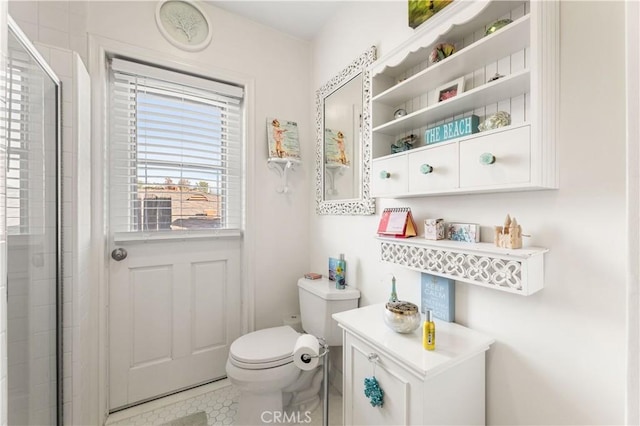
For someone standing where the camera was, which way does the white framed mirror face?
facing the viewer and to the left of the viewer

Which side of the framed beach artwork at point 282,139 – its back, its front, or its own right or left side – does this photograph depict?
front

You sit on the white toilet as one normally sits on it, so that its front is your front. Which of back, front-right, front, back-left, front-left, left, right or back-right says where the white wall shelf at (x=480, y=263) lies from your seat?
left

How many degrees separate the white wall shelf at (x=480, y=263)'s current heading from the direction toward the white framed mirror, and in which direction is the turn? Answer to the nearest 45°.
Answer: approximately 90° to its right

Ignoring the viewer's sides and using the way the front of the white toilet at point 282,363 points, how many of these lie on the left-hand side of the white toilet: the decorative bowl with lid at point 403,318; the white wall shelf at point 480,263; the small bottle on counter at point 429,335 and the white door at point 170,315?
3

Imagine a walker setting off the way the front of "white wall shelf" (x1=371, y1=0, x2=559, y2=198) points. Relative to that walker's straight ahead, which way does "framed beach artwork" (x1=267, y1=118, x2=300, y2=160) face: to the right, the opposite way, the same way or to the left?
to the left

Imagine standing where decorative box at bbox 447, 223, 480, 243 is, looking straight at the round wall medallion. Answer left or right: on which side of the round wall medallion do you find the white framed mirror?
right

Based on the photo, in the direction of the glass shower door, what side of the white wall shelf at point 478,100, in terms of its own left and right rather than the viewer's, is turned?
front

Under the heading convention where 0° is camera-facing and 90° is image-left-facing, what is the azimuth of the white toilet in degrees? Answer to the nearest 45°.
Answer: approximately 45°

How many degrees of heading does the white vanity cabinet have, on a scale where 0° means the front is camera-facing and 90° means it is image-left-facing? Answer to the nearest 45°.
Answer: approximately 45°

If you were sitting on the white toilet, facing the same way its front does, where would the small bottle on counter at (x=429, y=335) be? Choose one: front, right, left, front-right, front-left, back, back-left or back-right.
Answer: left
